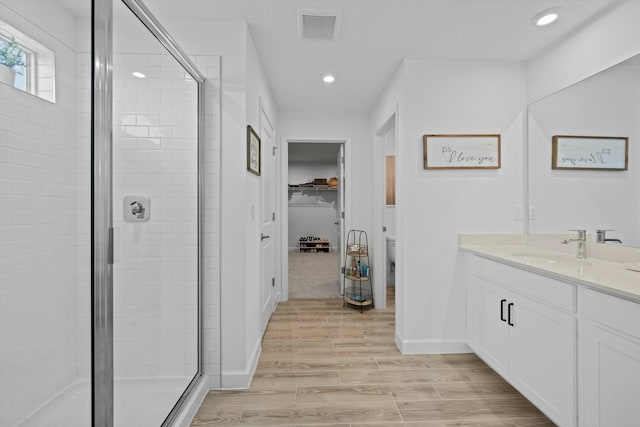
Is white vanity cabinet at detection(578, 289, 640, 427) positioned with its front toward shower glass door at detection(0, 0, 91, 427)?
yes

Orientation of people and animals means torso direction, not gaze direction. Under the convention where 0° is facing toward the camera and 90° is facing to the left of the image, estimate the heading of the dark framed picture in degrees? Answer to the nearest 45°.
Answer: approximately 270°

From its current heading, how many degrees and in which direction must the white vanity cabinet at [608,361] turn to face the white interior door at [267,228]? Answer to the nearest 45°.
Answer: approximately 45° to its right

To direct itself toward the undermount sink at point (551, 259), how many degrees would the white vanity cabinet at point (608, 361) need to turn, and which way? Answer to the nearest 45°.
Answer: approximately 135° to its right

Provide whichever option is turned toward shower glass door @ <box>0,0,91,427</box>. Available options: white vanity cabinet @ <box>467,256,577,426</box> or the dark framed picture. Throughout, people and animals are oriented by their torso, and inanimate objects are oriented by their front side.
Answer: the white vanity cabinet

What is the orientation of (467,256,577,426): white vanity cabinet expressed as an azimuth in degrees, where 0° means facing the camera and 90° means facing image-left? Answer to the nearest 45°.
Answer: approximately 45°

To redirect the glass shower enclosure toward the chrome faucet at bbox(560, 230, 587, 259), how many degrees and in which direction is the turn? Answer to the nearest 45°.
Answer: approximately 45° to its left

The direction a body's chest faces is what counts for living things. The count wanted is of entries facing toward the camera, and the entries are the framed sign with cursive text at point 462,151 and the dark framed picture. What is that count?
1

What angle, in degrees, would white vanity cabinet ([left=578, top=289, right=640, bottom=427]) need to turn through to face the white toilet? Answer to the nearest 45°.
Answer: approximately 90° to its right

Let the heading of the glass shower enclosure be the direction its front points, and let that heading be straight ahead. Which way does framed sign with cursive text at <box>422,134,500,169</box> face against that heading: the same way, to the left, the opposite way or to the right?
to the right

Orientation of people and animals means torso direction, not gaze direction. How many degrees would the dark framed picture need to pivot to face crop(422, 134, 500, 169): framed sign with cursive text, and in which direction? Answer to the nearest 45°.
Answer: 0° — it already faces it
